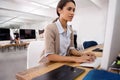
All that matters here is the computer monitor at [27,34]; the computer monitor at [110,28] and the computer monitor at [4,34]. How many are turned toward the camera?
2

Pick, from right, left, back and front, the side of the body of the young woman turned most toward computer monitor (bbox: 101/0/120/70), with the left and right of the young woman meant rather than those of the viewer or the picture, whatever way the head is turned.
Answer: front

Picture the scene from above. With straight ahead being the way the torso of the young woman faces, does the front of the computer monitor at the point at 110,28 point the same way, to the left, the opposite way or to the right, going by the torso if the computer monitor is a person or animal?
the opposite way

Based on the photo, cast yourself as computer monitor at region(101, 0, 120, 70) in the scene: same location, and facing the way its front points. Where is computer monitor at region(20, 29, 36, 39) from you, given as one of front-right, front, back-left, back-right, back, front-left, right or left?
front

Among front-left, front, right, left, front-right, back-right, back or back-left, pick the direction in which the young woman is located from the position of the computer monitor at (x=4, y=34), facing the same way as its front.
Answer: front

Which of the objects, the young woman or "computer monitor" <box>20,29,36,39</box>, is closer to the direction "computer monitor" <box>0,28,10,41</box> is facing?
the young woman

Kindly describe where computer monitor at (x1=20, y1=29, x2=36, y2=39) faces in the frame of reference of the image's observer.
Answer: facing the viewer

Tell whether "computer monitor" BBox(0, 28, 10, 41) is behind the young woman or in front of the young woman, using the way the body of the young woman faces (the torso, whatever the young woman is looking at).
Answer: behind

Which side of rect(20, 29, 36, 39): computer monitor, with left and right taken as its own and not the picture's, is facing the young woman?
front

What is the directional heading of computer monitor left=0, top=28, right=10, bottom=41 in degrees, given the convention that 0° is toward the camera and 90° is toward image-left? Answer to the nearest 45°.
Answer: approximately 0°
